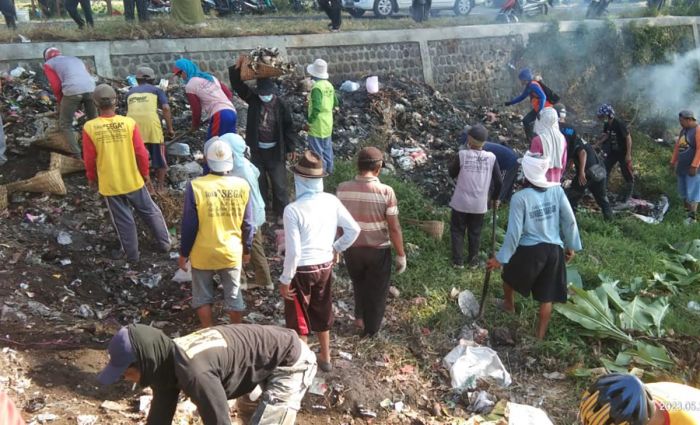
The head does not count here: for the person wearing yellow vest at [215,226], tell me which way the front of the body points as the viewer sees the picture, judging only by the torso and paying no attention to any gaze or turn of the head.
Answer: away from the camera

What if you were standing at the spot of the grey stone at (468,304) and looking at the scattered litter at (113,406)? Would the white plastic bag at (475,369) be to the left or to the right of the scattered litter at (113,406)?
left

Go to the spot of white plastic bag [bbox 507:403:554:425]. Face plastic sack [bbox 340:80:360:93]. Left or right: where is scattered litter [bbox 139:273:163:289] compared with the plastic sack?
left

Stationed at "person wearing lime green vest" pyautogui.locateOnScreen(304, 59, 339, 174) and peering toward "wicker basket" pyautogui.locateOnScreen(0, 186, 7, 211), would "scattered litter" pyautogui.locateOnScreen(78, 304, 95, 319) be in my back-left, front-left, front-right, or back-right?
front-left

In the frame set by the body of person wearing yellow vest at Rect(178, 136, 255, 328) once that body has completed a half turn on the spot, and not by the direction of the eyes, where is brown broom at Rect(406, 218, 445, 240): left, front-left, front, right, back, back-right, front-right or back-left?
back-left

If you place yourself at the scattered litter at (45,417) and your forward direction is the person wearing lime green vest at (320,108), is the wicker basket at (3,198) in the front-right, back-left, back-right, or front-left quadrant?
front-left

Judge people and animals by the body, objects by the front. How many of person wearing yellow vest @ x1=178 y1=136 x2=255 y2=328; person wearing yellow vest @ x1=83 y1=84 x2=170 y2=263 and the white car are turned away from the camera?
2

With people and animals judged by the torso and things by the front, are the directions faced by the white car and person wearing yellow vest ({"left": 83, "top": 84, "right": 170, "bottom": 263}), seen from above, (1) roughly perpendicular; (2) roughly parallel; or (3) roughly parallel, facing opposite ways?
roughly perpendicular

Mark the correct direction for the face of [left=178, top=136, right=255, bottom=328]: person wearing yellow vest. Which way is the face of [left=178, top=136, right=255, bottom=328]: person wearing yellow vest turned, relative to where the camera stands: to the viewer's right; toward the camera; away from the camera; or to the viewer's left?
away from the camera

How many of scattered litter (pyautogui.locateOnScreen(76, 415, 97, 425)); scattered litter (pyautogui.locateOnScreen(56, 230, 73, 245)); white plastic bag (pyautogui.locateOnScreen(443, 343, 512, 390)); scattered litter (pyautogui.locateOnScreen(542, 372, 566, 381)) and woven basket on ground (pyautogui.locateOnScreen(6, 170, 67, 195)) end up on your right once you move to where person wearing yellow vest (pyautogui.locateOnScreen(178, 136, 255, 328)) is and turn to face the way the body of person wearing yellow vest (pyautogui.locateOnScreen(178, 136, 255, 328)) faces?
2

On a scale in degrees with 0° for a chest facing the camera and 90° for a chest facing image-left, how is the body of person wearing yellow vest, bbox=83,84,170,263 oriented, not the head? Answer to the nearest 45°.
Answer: approximately 180°

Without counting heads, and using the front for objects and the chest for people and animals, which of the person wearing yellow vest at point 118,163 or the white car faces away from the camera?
the person wearing yellow vest
